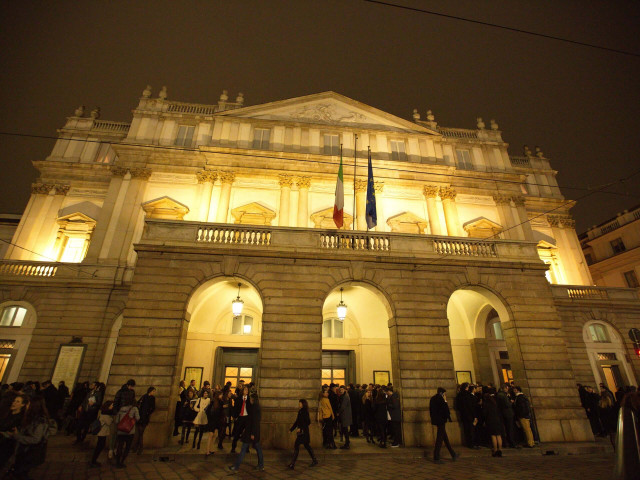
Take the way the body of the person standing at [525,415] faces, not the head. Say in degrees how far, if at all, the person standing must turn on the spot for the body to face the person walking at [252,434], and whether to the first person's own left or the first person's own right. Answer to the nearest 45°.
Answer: approximately 45° to the first person's own left

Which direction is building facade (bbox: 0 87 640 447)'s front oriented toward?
toward the camera

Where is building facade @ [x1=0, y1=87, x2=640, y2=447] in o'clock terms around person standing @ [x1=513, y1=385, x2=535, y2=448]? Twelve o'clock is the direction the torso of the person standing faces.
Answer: The building facade is roughly at 12 o'clock from the person standing.

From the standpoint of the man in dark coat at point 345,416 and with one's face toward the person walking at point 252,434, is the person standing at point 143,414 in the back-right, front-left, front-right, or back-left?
front-right

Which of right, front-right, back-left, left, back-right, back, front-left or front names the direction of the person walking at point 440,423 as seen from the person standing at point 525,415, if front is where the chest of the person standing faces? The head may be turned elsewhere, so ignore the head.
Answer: front-left

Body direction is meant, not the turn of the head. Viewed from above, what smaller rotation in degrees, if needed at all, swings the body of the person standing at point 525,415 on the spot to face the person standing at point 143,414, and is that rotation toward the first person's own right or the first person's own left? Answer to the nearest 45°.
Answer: approximately 45° to the first person's own left

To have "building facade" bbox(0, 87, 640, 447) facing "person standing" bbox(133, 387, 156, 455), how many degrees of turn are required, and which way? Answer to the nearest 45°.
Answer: approximately 45° to its right
